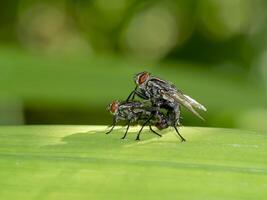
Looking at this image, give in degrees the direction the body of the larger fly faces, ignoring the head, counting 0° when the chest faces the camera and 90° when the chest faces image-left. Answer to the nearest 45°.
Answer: approximately 90°

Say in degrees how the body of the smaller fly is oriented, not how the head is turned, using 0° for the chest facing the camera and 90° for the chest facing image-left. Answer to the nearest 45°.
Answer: approximately 90°
